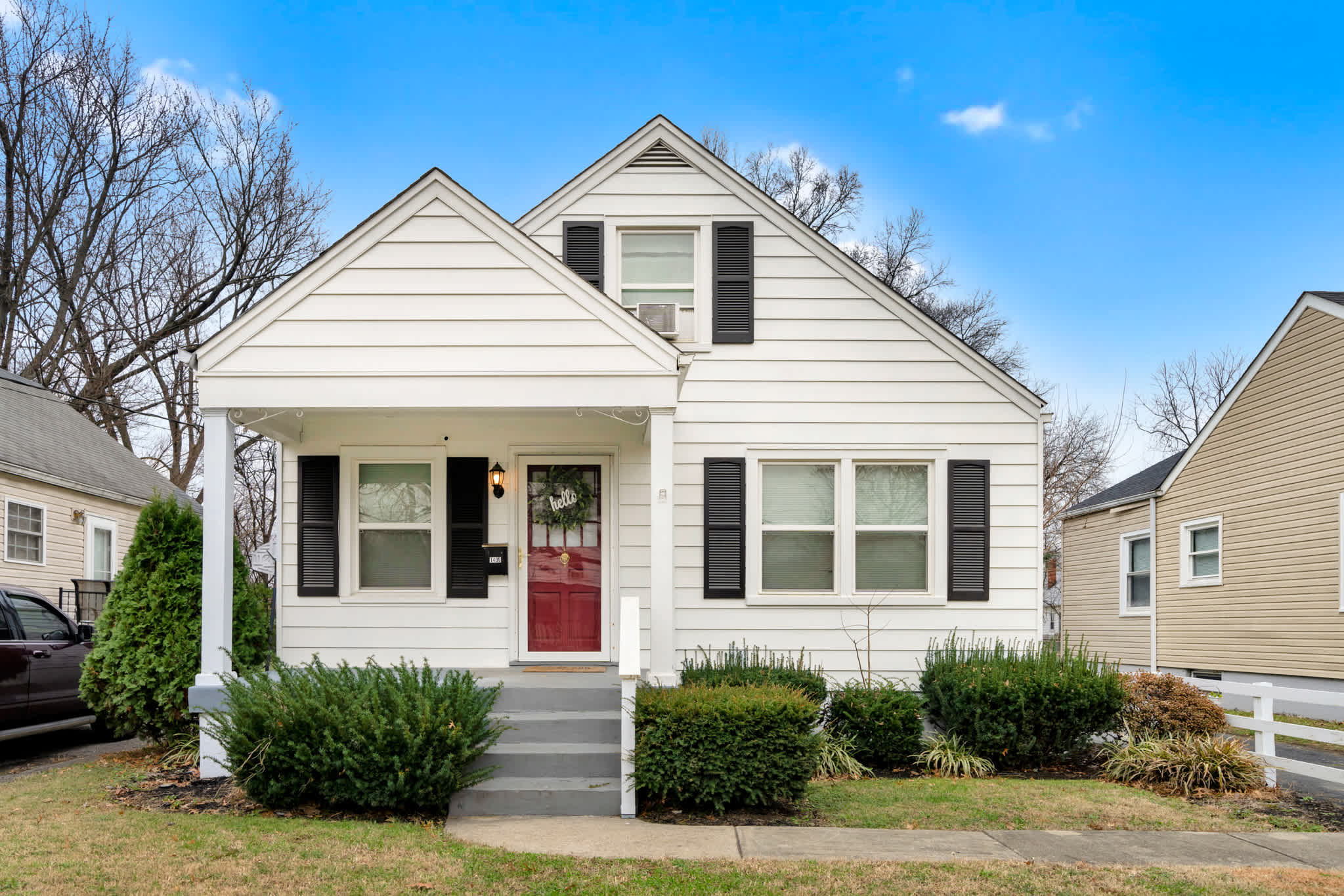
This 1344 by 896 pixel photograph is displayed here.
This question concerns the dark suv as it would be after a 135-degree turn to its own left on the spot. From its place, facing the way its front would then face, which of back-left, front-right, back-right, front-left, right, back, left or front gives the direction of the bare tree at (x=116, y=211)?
right

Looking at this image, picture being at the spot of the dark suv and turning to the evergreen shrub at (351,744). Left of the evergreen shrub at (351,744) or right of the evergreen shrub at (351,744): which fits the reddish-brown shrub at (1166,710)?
left

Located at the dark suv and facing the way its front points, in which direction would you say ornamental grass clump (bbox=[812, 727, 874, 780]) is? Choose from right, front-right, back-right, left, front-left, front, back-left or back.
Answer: right

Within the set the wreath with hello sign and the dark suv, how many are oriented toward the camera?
1

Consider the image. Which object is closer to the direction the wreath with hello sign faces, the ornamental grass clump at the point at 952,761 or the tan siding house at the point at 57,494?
the ornamental grass clump

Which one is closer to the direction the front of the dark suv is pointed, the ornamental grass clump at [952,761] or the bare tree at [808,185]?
the bare tree

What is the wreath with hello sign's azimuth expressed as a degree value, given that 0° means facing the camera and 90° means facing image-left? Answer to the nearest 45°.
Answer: approximately 0°

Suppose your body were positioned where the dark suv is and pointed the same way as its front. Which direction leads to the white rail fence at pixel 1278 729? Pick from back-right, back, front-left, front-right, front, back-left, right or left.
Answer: right

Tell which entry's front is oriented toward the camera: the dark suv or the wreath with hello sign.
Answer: the wreath with hello sign

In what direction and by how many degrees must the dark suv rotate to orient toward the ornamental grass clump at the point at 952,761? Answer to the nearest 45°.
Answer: approximately 90° to its right
